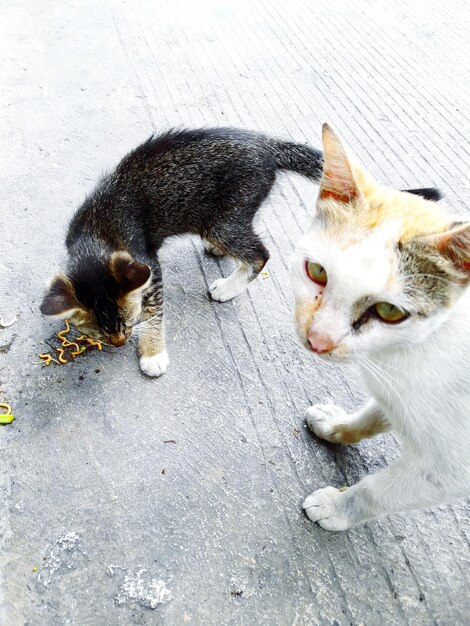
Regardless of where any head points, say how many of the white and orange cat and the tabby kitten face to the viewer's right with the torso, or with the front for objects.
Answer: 0

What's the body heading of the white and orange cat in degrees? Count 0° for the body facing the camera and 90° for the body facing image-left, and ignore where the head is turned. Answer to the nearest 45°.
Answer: approximately 45°

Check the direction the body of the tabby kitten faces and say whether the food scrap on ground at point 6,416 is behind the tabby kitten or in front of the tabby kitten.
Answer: in front

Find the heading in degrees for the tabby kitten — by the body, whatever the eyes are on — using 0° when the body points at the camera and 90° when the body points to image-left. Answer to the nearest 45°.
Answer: approximately 45°

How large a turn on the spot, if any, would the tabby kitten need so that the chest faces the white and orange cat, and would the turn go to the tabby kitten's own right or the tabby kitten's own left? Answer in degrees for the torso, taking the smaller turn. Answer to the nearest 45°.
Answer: approximately 90° to the tabby kitten's own left
